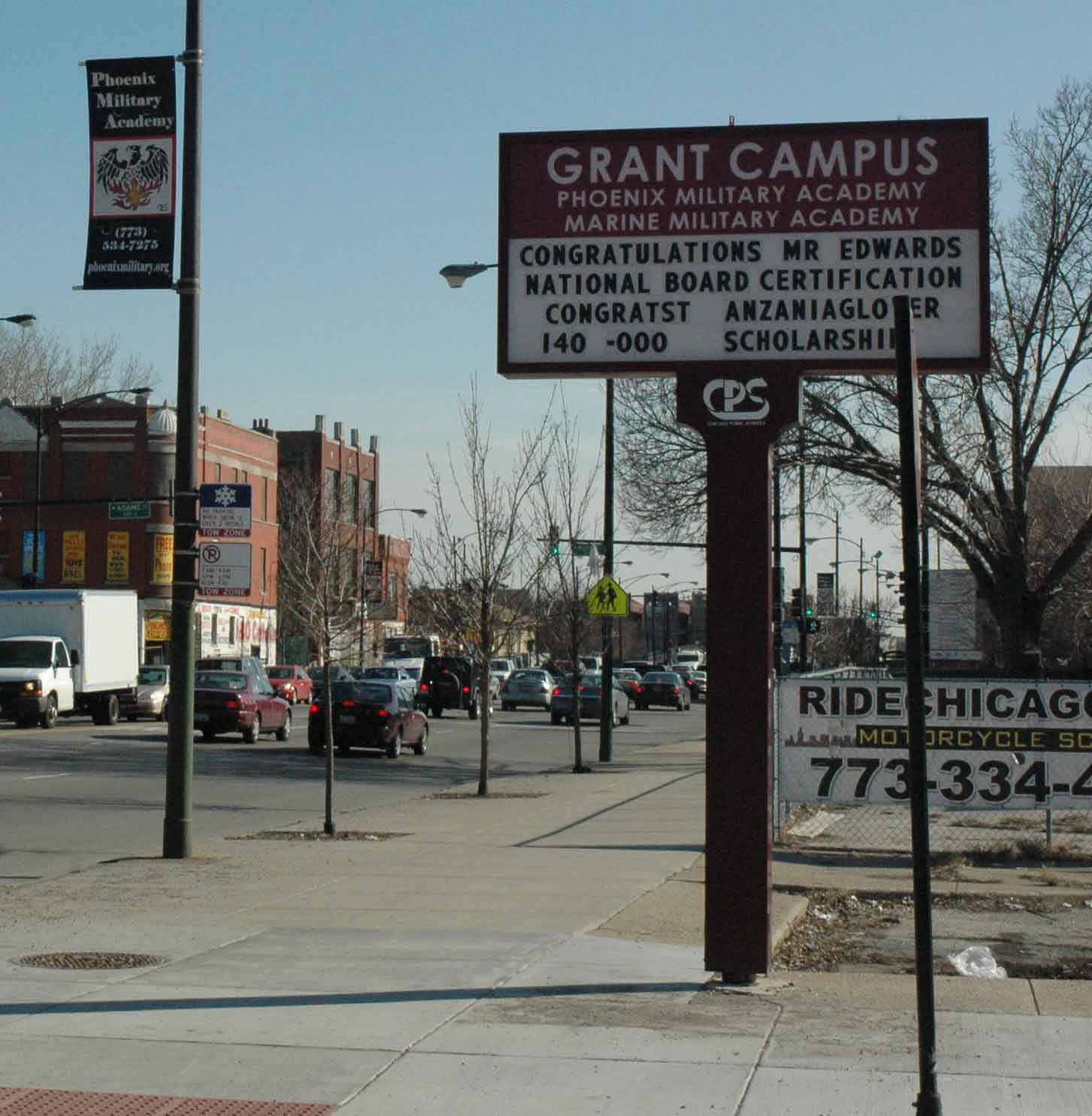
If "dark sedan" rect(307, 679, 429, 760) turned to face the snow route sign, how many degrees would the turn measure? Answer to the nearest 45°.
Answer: approximately 135° to its right

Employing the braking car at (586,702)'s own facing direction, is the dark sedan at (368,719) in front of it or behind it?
behind

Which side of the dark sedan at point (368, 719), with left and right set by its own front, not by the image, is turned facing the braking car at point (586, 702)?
front

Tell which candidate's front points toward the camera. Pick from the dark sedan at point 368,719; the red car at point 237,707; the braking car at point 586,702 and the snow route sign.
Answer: the snow route sign

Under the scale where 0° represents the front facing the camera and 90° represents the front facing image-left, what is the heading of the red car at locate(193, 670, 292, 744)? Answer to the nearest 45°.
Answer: approximately 225°

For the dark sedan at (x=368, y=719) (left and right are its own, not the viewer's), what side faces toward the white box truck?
left

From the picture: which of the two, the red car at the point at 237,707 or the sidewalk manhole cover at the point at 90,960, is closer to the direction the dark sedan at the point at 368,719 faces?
the red car

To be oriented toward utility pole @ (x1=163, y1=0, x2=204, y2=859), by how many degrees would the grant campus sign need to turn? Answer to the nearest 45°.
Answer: approximately 135° to its right

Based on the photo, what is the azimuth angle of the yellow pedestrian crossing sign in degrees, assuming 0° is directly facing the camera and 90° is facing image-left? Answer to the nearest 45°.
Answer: approximately 0°

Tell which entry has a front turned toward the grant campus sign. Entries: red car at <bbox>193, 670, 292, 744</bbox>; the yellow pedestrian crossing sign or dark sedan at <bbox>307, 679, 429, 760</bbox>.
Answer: the yellow pedestrian crossing sign

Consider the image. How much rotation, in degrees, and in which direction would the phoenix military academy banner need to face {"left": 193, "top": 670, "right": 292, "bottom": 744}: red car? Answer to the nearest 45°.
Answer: approximately 180°

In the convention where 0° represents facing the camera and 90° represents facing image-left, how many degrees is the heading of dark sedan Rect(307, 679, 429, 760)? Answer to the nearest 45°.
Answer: approximately 225°
